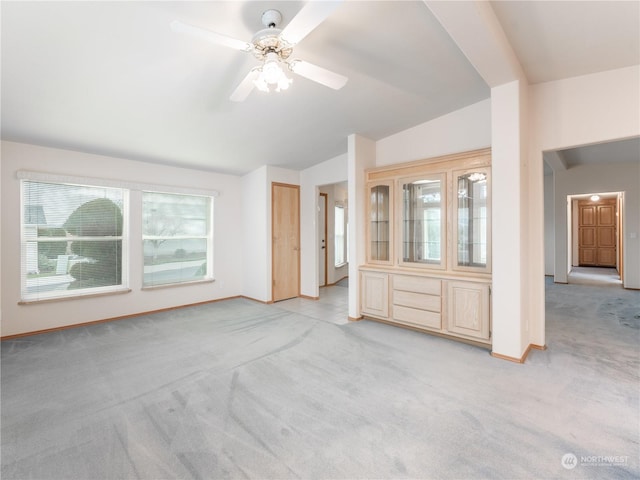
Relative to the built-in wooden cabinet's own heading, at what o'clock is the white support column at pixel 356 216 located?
The white support column is roughly at 2 o'clock from the built-in wooden cabinet.

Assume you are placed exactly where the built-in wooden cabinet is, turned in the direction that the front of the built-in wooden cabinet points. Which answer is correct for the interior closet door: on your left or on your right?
on your right

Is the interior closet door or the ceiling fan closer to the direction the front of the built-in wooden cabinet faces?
the ceiling fan

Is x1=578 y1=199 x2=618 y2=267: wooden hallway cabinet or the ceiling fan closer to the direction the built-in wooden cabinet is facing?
the ceiling fan

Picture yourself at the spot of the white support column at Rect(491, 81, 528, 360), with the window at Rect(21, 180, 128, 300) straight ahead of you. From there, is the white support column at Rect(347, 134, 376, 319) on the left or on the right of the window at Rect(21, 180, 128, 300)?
right

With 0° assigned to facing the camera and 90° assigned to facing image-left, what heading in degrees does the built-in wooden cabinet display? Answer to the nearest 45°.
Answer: approximately 45°

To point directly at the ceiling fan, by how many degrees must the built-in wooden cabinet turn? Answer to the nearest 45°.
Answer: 0° — it already faces it

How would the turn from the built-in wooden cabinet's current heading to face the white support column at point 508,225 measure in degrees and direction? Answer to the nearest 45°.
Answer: approximately 90° to its left

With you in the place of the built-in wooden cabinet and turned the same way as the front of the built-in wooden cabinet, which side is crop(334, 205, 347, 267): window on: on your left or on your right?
on your right

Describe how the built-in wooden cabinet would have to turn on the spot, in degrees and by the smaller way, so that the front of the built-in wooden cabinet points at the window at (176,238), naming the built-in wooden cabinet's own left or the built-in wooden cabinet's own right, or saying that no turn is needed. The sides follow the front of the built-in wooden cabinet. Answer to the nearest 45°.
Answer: approximately 45° to the built-in wooden cabinet's own right
